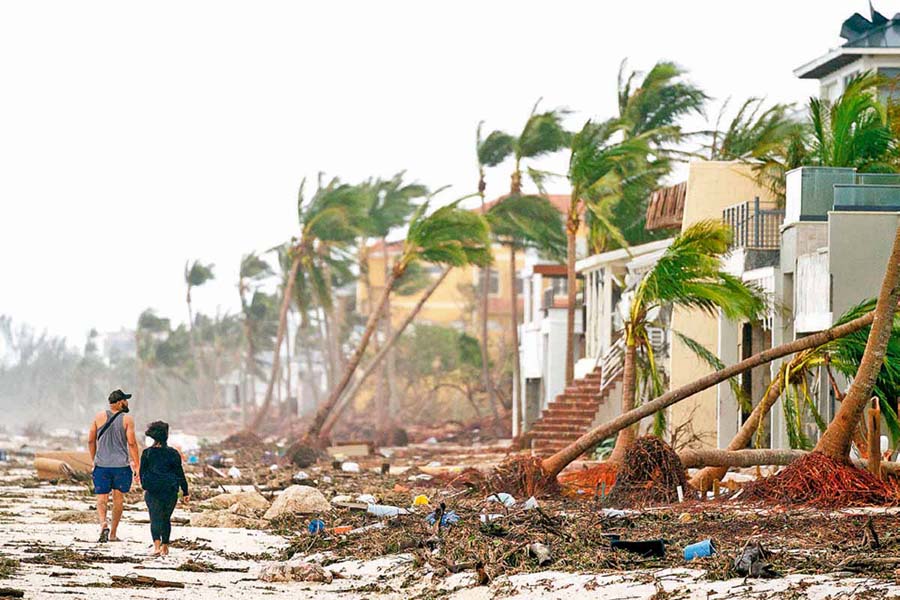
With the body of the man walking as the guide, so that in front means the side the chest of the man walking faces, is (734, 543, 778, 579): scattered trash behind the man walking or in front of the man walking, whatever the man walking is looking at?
behind

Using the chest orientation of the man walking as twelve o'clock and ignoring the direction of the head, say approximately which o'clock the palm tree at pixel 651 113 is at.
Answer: The palm tree is roughly at 1 o'clock from the man walking.

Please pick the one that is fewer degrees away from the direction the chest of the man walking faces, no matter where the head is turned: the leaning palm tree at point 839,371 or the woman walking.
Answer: the leaning palm tree

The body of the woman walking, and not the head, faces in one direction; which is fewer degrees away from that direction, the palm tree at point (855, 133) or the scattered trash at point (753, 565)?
the palm tree

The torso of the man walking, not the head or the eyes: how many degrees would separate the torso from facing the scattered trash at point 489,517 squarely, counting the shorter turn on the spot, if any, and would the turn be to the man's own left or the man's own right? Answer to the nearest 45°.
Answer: approximately 90° to the man's own right

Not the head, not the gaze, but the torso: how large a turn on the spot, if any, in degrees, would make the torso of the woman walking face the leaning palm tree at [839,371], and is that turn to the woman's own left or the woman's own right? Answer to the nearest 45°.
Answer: approximately 90° to the woman's own right

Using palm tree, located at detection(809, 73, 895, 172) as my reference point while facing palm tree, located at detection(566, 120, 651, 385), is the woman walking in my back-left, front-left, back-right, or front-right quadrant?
back-left

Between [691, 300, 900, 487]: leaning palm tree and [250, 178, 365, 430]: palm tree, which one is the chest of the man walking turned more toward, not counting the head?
the palm tree

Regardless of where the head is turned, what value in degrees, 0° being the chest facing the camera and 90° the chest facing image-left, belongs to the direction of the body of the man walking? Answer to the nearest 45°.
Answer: approximately 180°

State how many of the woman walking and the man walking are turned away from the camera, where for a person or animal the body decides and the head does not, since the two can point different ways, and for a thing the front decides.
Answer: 2

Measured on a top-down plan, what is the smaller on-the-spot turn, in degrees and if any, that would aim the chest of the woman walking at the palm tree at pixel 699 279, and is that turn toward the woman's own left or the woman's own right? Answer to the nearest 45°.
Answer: approximately 45° to the woman's own right

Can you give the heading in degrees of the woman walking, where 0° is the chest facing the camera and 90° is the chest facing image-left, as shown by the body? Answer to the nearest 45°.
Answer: approximately 180°

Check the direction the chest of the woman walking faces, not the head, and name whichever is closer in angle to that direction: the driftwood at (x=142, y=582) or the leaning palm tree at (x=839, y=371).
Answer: the leaning palm tree

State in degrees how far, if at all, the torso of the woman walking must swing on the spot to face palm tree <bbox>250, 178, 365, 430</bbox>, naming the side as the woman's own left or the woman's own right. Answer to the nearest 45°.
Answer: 0° — they already face it
